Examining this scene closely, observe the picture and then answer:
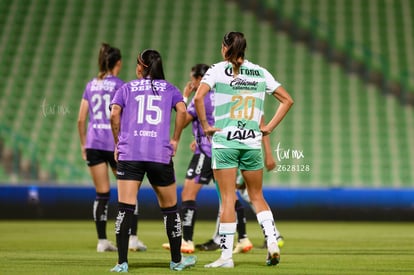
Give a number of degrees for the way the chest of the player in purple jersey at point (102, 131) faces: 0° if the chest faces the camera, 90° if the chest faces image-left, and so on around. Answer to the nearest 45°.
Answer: approximately 225°

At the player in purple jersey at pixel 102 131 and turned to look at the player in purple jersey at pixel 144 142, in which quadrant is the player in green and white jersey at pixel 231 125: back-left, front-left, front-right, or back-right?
front-left

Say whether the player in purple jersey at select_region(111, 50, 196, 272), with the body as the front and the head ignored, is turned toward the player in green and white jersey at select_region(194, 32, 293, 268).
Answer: no

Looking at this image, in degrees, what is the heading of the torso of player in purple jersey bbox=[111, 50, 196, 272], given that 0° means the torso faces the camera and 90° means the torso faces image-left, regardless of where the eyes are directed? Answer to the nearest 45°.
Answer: approximately 180°

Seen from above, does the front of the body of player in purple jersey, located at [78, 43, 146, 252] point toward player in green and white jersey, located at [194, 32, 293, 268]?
no

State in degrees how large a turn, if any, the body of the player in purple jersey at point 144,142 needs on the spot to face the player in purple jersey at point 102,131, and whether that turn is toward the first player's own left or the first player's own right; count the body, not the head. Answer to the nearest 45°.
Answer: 0° — they already face them

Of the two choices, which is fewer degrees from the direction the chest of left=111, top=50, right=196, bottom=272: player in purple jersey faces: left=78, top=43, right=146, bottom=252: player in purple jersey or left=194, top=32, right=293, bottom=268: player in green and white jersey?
the player in purple jersey

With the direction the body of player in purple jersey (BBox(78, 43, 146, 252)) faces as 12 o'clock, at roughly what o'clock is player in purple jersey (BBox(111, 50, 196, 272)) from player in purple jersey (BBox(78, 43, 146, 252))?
player in purple jersey (BBox(111, 50, 196, 272)) is roughly at 4 o'clock from player in purple jersey (BBox(78, 43, 146, 252)).

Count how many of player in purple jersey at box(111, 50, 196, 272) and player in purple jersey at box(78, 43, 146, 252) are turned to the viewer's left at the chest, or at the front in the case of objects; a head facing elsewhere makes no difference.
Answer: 0
